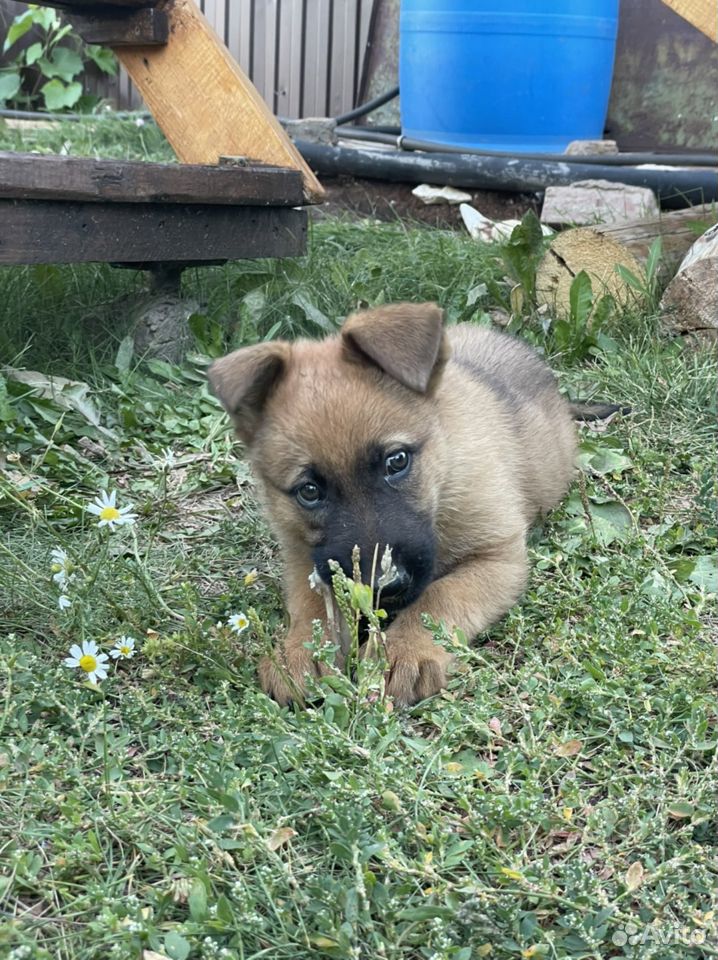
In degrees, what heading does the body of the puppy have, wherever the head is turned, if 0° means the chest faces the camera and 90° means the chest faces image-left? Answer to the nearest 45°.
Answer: approximately 45°

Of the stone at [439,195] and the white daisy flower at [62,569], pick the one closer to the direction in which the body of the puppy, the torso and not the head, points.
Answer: the white daisy flower

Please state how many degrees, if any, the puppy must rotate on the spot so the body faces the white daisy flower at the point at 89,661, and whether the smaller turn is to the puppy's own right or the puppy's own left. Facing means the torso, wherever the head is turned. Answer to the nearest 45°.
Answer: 0° — it already faces it

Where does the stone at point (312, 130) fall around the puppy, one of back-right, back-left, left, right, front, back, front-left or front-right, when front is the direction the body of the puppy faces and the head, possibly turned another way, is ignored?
back-right

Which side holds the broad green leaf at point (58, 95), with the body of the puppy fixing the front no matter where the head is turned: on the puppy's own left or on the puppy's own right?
on the puppy's own right

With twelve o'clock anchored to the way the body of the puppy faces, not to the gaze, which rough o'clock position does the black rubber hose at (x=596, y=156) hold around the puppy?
The black rubber hose is roughly at 5 o'clock from the puppy.

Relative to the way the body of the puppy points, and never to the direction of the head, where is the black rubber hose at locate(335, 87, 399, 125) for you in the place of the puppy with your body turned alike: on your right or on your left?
on your right

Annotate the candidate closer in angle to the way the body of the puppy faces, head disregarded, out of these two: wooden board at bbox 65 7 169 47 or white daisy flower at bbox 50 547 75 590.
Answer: the white daisy flower

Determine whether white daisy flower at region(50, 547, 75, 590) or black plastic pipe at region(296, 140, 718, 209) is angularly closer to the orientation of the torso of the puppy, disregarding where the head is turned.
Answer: the white daisy flower

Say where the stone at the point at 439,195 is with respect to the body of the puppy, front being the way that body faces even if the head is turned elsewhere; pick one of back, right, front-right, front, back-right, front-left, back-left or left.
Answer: back-right

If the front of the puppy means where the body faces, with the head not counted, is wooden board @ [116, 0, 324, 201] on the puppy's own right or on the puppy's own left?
on the puppy's own right

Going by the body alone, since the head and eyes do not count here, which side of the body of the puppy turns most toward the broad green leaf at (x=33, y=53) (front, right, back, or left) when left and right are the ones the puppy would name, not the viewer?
right
